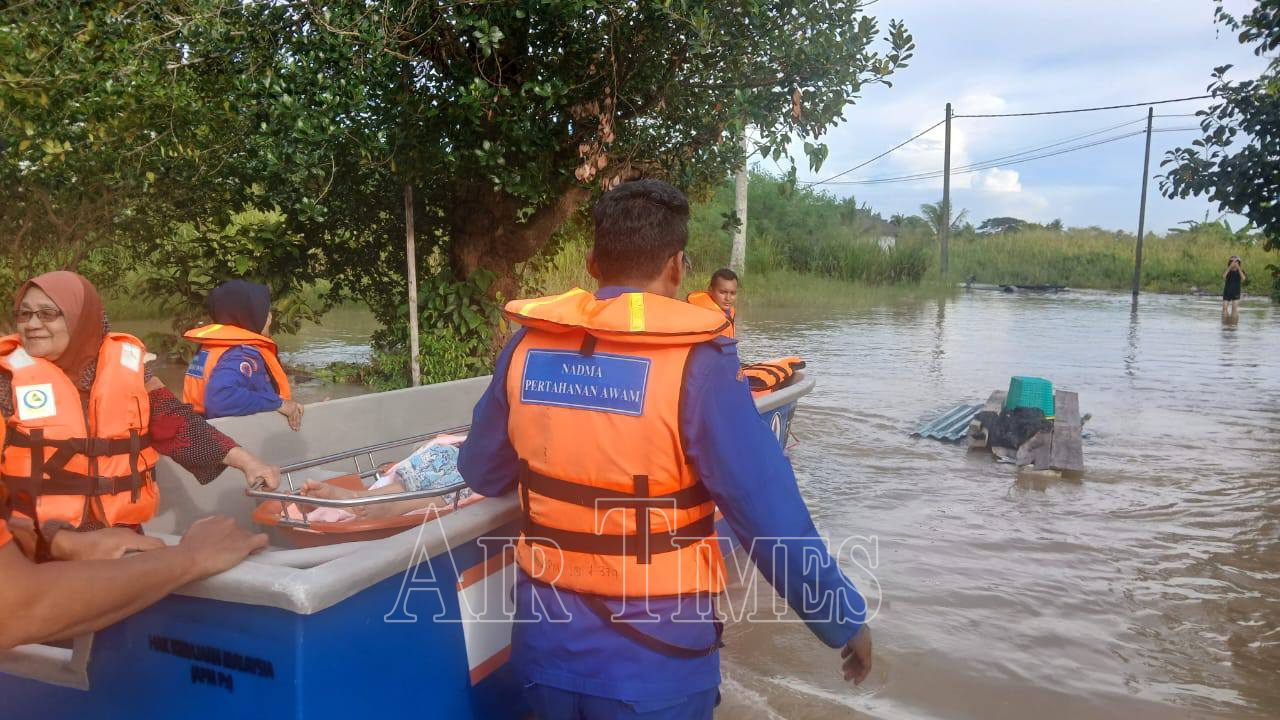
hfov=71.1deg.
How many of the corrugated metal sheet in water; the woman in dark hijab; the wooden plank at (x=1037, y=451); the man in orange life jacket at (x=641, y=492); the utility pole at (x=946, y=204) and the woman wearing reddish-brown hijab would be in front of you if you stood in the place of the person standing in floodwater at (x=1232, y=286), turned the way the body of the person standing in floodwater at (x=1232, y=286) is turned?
5

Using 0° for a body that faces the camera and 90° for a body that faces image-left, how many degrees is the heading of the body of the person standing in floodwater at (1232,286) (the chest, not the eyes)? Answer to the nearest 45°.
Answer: approximately 0°

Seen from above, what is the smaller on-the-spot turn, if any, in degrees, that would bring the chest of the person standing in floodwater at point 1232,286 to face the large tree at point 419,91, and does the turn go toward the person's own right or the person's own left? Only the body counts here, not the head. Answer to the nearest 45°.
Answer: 0° — they already face it

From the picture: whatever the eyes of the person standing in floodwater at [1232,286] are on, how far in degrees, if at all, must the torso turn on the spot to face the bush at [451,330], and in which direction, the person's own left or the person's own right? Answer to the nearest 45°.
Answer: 0° — they already face it

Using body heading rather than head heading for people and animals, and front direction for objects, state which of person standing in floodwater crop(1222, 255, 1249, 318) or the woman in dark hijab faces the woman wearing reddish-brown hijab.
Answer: the person standing in floodwater

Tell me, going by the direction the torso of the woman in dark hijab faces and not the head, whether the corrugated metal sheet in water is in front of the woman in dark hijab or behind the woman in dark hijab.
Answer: in front

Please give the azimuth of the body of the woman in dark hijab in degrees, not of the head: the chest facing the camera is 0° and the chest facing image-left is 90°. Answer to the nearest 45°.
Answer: approximately 225°

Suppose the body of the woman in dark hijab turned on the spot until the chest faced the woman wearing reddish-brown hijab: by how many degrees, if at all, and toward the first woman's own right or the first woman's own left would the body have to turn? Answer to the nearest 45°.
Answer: approximately 135° to the first woman's own right

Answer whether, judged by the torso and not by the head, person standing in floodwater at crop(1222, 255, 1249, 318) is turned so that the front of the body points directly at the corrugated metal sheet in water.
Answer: yes
